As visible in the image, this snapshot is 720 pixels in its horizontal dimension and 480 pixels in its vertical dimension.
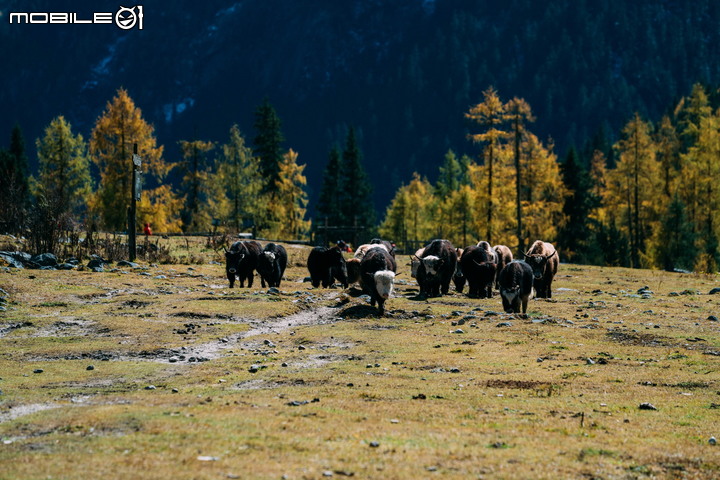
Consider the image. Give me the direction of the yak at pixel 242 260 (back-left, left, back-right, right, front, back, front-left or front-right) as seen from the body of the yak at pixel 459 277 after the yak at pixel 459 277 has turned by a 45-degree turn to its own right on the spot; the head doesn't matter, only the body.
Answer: front-right

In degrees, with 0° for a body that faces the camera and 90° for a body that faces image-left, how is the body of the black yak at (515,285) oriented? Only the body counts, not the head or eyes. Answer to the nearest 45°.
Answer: approximately 0°

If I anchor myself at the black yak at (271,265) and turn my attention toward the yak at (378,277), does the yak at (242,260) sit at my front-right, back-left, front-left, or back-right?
back-right

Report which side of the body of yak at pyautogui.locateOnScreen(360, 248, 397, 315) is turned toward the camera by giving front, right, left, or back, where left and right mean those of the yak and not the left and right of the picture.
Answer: front

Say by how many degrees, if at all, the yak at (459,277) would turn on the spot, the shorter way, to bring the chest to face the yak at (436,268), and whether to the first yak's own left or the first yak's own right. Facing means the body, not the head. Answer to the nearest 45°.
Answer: approximately 45° to the first yak's own right

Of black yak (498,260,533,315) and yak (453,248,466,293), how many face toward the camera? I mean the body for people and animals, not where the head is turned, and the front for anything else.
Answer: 2

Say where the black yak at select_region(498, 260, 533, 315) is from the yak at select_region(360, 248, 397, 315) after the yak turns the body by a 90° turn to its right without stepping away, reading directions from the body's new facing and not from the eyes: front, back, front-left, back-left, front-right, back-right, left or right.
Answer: back

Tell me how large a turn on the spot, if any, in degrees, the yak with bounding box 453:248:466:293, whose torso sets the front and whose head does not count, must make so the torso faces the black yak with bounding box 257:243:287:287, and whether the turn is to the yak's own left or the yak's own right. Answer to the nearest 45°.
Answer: approximately 90° to the yak's own right

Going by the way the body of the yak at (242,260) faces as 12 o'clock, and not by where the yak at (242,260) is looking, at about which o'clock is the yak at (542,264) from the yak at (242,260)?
the yak at (542,264) is roughly at 8 o'clock from the yak at (242,260).

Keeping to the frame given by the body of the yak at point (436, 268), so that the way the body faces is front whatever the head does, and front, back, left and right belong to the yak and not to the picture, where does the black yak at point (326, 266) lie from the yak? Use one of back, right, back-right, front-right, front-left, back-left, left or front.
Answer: right
